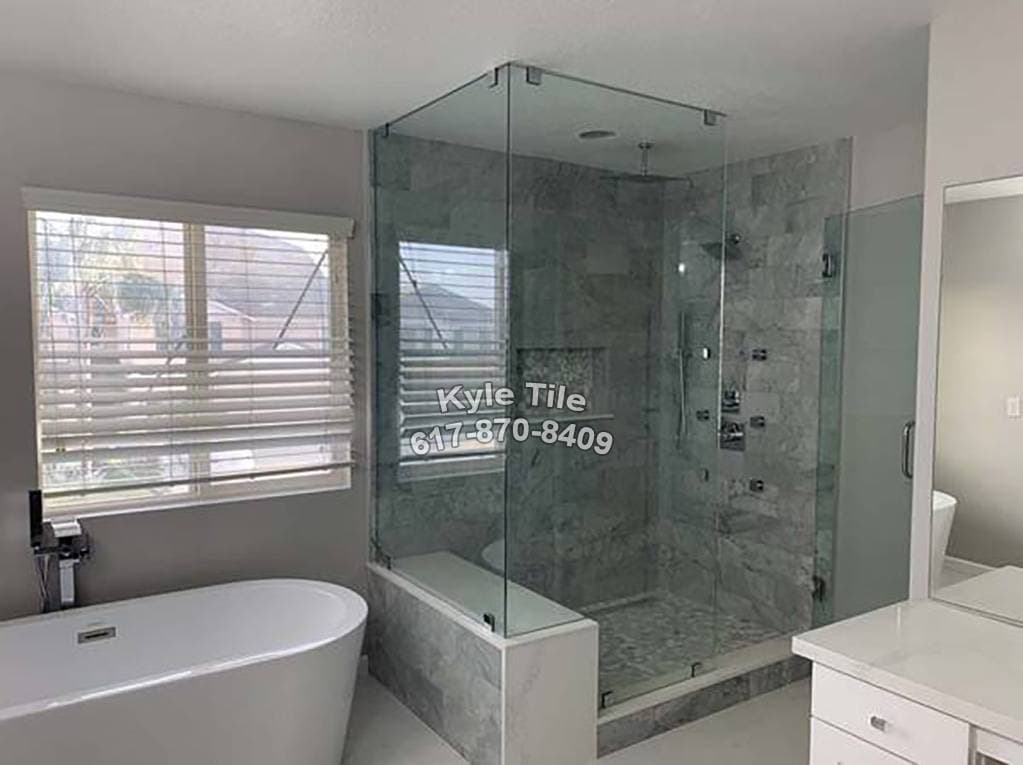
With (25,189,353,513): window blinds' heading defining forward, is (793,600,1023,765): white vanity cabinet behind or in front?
in front

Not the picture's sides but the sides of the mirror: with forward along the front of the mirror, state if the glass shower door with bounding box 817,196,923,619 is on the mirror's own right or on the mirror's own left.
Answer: on the mirror's own right

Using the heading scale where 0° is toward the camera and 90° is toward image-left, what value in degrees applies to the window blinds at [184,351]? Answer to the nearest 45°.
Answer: approximately 315°

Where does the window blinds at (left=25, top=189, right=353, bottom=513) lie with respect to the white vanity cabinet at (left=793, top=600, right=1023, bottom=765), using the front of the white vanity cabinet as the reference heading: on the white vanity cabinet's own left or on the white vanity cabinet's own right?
on the white vanity cabinet's own right

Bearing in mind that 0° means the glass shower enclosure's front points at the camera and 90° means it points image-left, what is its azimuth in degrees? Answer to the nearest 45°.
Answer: approximately 315°

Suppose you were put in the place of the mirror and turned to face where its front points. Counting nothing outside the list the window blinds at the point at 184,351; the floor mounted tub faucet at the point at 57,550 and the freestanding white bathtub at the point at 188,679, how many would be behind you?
0

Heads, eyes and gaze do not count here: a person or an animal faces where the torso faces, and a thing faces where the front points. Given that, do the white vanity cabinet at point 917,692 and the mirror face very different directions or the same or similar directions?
same or similar directions

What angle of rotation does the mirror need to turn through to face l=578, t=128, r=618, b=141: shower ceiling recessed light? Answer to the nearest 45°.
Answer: approximately 45° to its right

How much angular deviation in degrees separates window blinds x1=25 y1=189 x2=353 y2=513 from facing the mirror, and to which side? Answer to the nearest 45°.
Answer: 0° — it already faces it

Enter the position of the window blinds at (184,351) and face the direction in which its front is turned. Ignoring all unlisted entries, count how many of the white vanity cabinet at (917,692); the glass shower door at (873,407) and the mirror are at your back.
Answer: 0

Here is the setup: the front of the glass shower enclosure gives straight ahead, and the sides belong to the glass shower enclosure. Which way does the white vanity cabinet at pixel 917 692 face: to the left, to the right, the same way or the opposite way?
to the right

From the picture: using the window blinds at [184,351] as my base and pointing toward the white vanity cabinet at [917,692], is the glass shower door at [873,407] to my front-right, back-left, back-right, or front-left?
front-left

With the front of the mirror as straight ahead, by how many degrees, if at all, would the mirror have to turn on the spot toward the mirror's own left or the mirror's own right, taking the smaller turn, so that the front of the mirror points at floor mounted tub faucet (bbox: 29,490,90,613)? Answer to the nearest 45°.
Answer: approximately 45° to the mirror's own right

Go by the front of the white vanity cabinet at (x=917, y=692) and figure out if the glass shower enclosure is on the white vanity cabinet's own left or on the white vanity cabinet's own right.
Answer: on the white vanity cabinet's own right

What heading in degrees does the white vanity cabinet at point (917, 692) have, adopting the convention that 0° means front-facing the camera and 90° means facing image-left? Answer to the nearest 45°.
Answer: approximately 45°

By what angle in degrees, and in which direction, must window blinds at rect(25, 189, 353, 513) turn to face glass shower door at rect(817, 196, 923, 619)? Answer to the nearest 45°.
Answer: approximately 45° to its left
